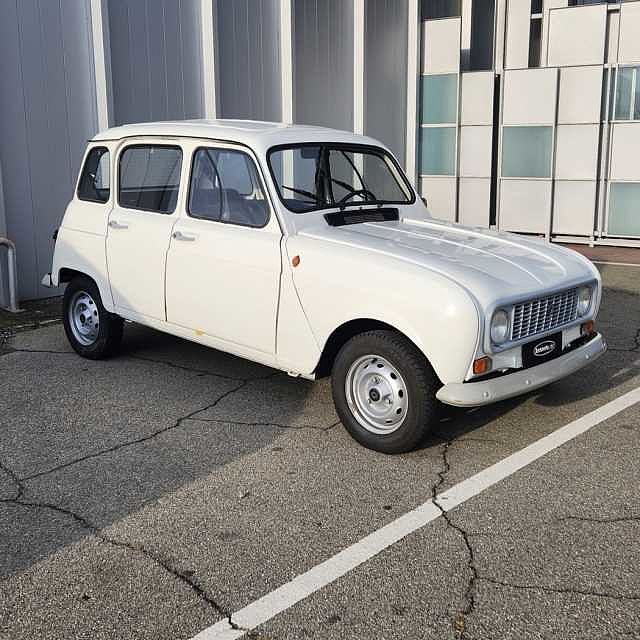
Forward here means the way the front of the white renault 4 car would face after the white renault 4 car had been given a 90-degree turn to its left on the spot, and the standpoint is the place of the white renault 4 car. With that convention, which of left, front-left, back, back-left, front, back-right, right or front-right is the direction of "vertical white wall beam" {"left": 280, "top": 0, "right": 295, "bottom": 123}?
front-left

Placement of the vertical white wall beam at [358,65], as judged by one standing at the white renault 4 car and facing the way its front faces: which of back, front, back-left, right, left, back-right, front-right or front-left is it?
back-left

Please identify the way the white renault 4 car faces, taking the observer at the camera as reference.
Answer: facing the viewer and to the right of the viewer
